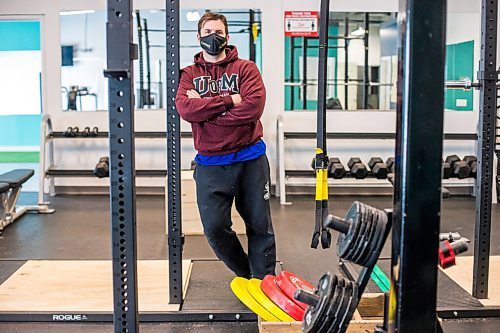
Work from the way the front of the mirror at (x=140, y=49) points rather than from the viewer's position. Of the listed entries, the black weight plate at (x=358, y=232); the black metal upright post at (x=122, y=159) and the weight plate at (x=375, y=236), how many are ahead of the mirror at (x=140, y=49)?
3

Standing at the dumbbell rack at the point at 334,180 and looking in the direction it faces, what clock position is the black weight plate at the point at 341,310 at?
The black weight plate is roughly at 12 o'clock from the dumbbell rack.

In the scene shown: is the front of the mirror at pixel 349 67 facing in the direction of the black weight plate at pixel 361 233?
yes

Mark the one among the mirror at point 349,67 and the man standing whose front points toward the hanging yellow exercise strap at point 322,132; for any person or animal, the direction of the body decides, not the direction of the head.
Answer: the mirror

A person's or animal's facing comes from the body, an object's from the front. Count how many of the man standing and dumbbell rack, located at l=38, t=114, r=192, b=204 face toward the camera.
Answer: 2

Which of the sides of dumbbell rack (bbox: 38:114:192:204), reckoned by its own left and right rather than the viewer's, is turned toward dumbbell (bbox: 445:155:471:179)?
left

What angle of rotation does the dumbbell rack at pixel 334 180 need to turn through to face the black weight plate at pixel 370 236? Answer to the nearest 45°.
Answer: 0° — it already faces it
